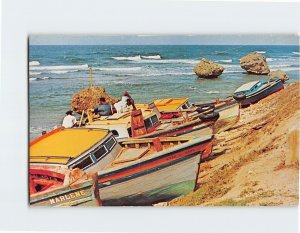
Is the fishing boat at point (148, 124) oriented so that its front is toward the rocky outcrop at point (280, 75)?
no

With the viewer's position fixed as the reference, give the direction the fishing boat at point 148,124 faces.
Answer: facing to the right of the viewer

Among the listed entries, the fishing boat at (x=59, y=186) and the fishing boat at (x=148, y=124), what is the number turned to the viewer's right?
2

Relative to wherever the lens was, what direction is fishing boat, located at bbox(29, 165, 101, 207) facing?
facing to the right of the viewer

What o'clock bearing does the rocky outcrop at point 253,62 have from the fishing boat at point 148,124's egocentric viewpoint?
The rocky outcrop is roughly at 10 o'clock from the fishing boat.

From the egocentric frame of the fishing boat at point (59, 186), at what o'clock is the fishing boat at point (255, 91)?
the fishing boat at point (255, 91) is roughly at 12 o'clock from the fishing boat at point (59, 186).
